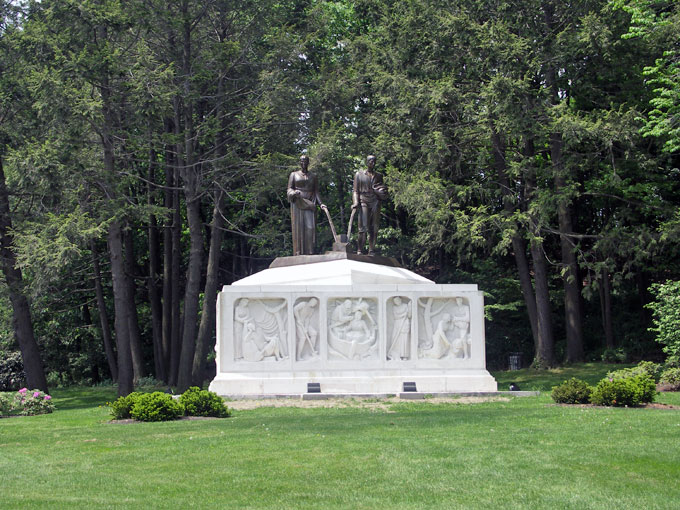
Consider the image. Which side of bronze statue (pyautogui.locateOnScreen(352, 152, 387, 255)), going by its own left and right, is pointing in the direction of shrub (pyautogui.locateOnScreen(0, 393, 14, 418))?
right

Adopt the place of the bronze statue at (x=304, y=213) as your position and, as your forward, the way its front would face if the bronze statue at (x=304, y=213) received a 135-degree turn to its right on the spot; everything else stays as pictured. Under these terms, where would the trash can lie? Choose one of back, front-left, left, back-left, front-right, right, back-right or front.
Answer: right

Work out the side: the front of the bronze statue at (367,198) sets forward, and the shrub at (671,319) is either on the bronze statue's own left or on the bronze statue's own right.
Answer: on the bronze statue's own left

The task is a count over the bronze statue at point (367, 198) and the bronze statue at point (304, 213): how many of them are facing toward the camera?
2

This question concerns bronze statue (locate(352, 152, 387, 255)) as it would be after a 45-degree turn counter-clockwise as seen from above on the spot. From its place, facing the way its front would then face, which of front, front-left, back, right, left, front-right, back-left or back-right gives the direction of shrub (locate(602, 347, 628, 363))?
left

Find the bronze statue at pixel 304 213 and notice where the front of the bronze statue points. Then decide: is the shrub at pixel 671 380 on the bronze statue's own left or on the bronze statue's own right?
on the bronze statue's own left

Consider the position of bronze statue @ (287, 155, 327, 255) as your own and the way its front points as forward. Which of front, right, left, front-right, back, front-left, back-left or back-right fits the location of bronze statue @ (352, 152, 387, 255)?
left

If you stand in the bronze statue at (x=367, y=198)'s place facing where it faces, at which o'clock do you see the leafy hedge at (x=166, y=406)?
The leafy hedge is roughly at 1 o'clock from the bronze statue.

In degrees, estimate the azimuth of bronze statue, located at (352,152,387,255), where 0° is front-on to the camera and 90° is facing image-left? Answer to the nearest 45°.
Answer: approximately 0°

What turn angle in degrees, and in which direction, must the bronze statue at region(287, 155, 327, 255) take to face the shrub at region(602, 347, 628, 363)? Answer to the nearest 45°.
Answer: approximately 135° to its left

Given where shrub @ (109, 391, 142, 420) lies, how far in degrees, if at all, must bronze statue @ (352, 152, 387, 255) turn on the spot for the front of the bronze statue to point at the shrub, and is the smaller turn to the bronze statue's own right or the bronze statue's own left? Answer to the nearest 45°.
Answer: approximately 45° to the bronze statue's own right

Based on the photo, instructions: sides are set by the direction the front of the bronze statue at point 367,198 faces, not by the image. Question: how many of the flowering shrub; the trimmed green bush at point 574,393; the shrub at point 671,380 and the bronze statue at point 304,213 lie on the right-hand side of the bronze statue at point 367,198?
2

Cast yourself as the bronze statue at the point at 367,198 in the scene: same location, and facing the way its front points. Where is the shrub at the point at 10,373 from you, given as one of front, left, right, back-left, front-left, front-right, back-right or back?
back-right

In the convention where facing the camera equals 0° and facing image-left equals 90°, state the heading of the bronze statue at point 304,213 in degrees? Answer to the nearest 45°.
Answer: approximately 0°
